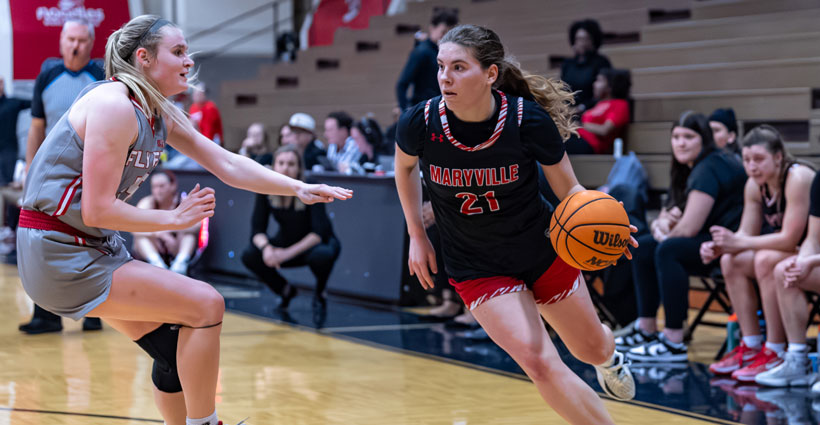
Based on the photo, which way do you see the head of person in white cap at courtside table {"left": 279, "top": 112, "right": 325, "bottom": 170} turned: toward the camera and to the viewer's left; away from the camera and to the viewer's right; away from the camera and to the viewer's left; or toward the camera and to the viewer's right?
toward the camera and to the viewer's left

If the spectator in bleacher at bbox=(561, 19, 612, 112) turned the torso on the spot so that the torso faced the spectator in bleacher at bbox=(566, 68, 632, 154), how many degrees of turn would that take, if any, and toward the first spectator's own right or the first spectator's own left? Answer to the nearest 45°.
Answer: approximately 45° to the first spectator's own left

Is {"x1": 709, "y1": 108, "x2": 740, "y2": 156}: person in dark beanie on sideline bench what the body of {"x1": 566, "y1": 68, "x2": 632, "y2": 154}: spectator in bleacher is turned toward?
no

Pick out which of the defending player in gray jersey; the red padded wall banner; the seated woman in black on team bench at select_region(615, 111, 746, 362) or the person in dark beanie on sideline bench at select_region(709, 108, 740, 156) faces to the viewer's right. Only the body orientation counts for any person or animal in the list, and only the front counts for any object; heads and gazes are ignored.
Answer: the defending player in gray jersey

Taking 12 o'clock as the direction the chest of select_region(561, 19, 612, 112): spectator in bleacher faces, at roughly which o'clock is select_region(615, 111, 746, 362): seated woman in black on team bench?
The seated woman in black on team bench is roughly at 10 o'clock from the spectator in bleacher.

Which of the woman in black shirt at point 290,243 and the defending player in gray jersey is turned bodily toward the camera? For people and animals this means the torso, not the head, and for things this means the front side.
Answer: the woman in black shirt

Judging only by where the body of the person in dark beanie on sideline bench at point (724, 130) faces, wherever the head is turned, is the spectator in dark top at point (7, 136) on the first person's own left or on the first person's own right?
on the first person's own right

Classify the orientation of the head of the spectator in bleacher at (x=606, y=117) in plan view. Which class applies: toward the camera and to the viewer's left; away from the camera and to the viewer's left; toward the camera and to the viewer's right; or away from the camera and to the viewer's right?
toward the camera and to the viewer's left

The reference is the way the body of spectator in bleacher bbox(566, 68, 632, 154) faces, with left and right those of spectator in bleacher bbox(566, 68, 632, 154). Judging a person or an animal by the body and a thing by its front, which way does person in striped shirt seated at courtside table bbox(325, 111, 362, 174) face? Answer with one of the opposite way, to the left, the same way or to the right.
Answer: the same way

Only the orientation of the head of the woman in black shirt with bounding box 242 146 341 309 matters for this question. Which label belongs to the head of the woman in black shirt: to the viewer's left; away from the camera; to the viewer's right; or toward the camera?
toward the camera

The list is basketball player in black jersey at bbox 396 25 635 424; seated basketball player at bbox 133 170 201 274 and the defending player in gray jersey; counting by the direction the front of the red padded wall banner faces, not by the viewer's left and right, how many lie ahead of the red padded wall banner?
3

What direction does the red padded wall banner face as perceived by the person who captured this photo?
facing the viewer

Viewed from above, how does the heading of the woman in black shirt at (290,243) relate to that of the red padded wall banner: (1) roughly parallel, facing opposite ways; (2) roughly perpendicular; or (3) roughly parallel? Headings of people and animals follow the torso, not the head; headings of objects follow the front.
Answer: roughly parallel

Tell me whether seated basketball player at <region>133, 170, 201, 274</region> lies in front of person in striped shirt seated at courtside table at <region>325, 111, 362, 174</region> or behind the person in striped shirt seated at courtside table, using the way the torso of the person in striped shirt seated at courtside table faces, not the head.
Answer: in front

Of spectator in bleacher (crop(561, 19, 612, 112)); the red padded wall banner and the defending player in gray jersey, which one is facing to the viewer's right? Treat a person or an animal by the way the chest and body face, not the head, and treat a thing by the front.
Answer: the defending player in gray jersey

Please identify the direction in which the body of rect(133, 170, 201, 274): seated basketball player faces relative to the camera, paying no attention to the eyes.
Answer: toward the camera

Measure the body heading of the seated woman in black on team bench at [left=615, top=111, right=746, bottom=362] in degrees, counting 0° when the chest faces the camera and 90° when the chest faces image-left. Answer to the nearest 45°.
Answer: approximately 45°
